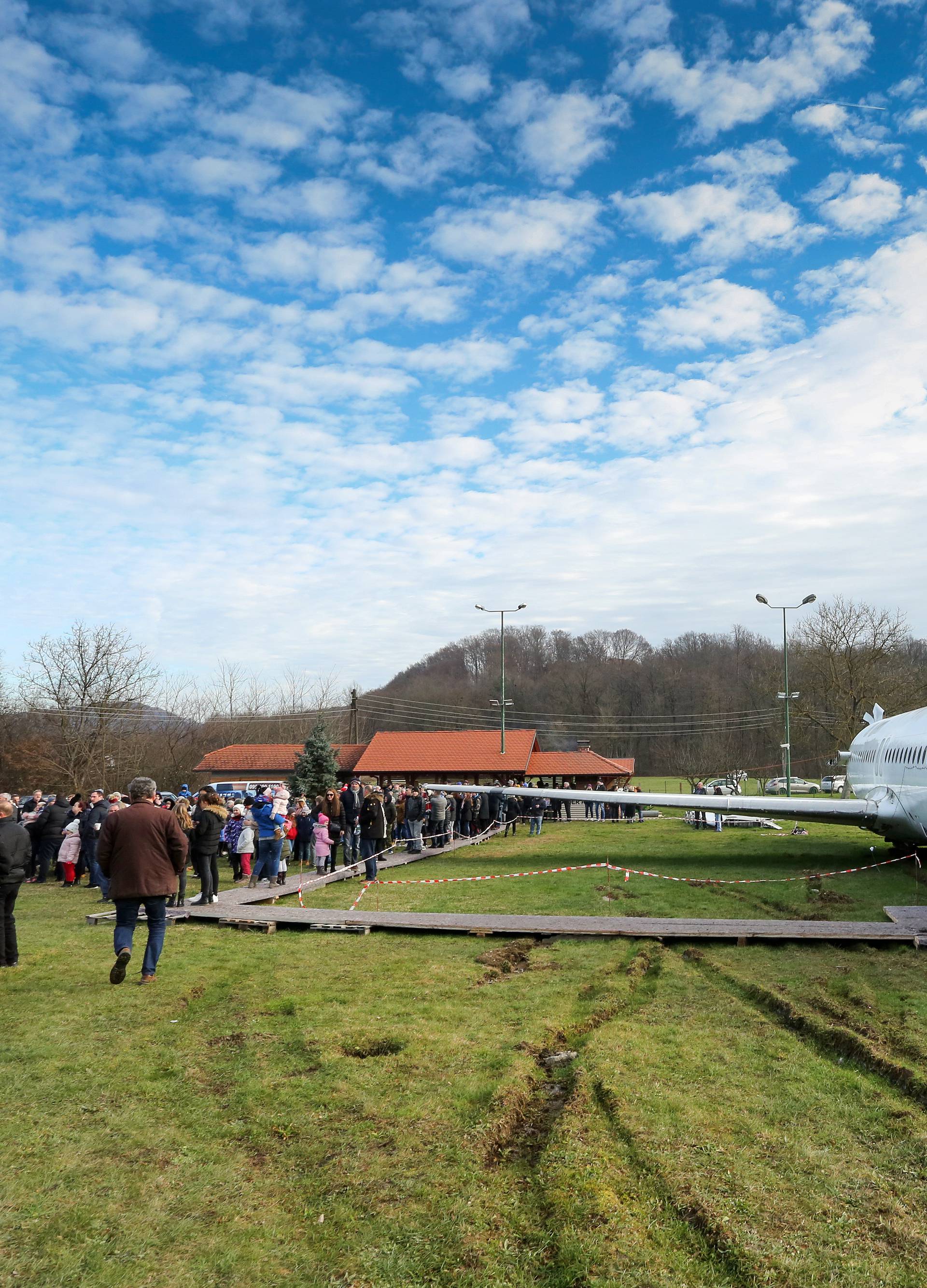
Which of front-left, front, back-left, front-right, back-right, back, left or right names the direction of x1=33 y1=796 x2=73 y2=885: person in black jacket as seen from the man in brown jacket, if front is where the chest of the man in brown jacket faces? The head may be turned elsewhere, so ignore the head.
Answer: front

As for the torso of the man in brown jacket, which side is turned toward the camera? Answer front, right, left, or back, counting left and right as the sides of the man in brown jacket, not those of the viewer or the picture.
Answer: back

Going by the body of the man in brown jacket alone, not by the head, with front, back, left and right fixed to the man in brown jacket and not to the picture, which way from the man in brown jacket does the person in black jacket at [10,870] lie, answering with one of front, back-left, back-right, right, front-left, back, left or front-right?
front-left

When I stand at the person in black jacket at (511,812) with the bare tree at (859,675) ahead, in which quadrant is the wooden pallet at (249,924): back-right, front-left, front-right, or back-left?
back-right

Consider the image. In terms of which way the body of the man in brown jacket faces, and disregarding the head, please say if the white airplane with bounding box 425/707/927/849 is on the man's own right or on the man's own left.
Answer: on the man's own right

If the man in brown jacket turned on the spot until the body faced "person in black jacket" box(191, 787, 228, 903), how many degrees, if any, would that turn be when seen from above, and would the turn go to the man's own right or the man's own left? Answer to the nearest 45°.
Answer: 0° — they already face them

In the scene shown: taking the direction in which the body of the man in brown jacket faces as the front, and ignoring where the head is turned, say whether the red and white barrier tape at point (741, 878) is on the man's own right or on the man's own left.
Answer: on the man's own right

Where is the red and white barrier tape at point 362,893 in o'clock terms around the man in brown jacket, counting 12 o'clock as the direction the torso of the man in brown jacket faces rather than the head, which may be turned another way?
The red and white barrier tape is roughly at 1 o'clock from the man in brown jacket.

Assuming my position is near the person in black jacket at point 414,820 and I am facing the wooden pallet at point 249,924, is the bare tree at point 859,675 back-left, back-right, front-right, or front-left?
back-left

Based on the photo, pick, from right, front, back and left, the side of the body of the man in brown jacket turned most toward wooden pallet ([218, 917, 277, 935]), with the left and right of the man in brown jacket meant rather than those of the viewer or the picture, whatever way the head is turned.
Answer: front

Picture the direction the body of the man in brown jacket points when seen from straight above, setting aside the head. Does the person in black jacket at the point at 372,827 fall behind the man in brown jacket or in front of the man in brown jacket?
in front
